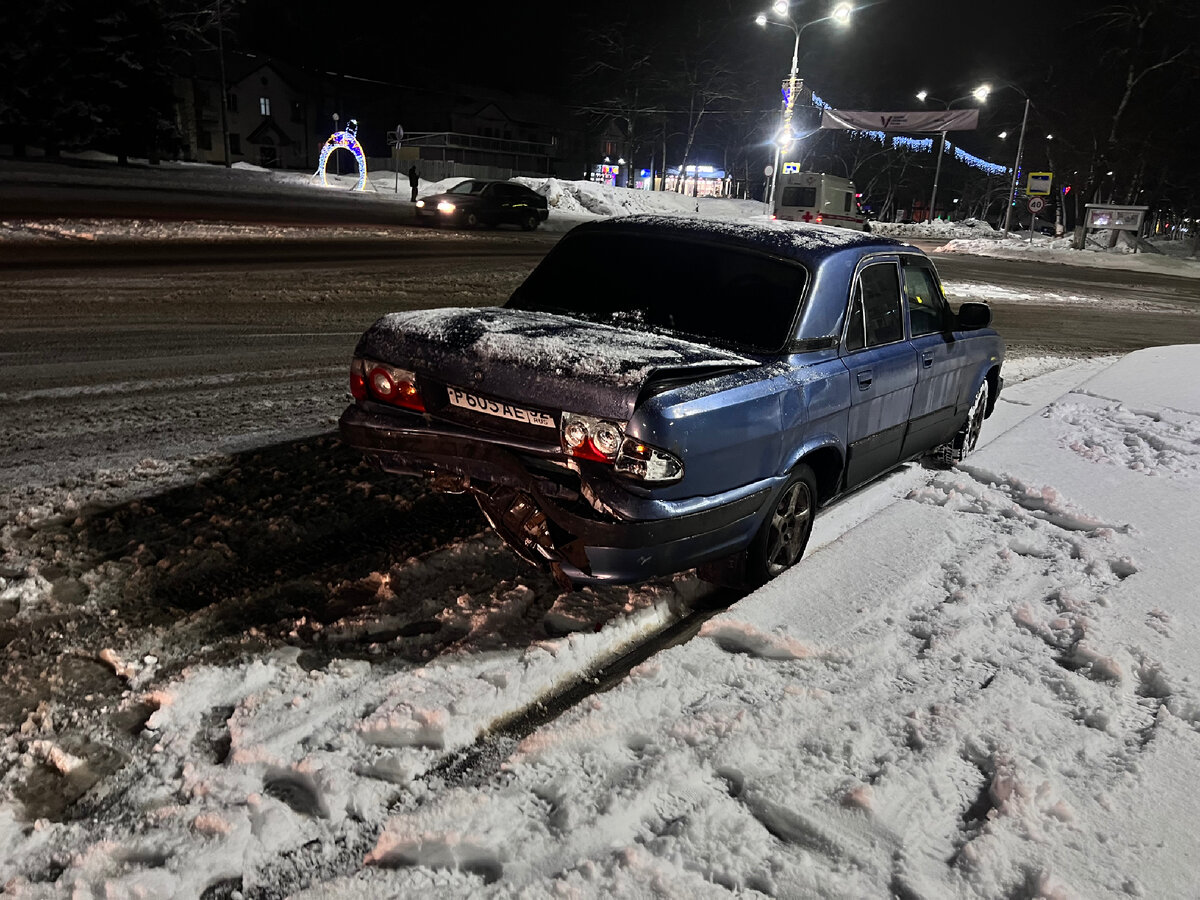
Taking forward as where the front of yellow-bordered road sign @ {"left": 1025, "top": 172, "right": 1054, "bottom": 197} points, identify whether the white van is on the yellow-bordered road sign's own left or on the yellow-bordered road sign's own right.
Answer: on the yellow-bordered road sign's own right

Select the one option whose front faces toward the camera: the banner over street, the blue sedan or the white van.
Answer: the banner over street

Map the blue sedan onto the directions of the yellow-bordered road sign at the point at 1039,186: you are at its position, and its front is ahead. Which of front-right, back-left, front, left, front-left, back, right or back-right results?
front

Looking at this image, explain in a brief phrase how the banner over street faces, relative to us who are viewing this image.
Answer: facing the viewer

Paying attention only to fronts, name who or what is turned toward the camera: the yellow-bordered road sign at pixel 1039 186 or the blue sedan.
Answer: the yellow-bordered road sign

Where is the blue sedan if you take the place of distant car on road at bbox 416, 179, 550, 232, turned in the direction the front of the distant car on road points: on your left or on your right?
on your left

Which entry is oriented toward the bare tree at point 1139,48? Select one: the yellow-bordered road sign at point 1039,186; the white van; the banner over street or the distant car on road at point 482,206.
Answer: the white van

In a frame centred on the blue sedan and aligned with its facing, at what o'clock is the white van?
The white van is roughly at 11 o'clock from the blue sedan.

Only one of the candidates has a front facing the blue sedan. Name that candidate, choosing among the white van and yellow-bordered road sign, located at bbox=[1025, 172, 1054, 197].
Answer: the yellow-bordered road sign

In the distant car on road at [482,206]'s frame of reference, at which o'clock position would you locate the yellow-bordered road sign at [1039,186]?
The yellow-bordered road sign is roughly at 7 o'clock from the distant car on road.

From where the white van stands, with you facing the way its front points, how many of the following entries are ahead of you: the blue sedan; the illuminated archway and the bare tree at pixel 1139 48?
1

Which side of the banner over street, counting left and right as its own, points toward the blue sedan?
front

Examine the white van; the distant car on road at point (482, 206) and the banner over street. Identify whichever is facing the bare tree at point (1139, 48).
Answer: the white van

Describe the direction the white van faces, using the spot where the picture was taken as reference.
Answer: facing away from the viewer and to the right of the viewer

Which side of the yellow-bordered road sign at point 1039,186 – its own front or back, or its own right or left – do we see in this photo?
front

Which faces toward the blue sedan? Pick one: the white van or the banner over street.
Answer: the banner over street

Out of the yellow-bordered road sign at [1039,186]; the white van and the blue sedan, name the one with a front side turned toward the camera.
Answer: the yellow-bordered road sign

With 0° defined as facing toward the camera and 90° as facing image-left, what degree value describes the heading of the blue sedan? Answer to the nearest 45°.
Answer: approximately 225°

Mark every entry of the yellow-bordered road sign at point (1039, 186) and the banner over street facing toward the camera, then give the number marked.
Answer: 2

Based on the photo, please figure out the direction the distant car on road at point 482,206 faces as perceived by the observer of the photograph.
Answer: facing the viewer and to the left of the viewer

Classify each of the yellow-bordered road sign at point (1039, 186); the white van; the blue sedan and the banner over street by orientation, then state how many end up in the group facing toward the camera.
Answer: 2
